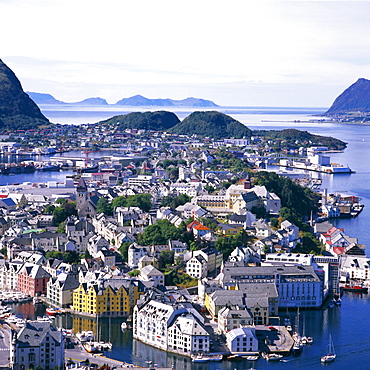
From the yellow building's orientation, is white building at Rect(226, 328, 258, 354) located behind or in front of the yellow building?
in front

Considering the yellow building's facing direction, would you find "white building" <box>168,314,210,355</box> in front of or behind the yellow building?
in front

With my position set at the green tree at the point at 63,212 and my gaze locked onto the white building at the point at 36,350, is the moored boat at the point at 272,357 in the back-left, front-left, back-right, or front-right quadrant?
front-left

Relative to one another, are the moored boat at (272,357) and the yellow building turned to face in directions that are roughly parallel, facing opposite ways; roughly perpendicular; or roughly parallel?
roughly perpendicular

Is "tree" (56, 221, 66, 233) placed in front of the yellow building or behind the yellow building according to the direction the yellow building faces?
behind

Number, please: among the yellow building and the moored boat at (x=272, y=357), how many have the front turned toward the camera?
1

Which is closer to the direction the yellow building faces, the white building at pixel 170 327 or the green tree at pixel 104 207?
the white building

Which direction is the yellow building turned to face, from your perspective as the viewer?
facing the viewer

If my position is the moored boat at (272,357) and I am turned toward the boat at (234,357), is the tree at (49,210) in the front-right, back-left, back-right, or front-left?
front-right

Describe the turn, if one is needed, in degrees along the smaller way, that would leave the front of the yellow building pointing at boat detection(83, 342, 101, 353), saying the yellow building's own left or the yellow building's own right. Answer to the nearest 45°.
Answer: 0° — it already faces it

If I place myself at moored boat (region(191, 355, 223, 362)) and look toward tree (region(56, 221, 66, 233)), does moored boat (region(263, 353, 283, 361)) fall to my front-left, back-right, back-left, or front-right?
back-right
